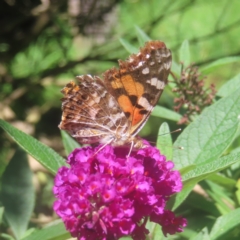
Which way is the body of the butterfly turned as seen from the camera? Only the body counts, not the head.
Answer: to the viewer's right

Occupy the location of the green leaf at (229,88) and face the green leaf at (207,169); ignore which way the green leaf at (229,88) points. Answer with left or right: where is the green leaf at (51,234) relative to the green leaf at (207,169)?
right
